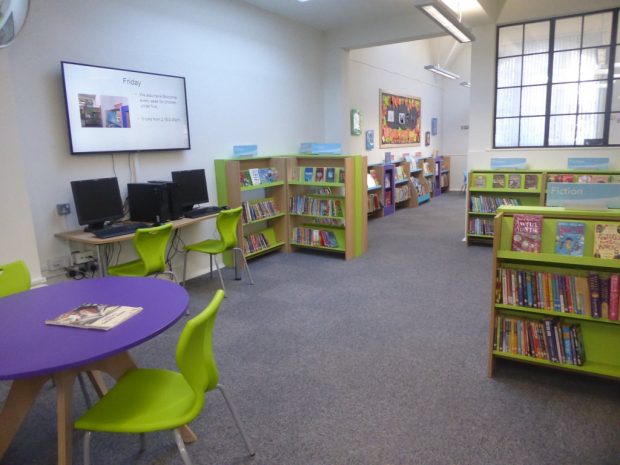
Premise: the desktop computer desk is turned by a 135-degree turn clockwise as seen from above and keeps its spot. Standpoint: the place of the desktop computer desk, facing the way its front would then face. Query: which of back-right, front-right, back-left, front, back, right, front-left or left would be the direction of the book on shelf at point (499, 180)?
back

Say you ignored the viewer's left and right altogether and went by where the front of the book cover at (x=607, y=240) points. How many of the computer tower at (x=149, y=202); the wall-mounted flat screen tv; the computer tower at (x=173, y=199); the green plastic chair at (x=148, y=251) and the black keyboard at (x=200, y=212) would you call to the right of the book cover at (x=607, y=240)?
5

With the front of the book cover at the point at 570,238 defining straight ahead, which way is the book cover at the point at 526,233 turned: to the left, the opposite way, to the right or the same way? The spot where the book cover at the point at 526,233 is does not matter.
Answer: the same way

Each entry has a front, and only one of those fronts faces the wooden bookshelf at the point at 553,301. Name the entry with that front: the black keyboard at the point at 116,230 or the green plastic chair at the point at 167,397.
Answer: the black keyboard

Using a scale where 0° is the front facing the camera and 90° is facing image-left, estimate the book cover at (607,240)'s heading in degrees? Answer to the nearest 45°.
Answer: approximately 0°

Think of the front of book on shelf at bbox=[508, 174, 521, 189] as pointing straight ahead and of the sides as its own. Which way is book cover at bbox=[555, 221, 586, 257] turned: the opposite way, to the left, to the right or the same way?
the same way

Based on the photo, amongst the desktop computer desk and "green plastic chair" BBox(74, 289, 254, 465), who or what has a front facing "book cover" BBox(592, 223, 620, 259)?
the desktop computer desk

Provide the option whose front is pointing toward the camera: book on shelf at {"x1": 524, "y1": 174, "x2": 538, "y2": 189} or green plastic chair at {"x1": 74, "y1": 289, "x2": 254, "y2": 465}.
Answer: the book on shelf

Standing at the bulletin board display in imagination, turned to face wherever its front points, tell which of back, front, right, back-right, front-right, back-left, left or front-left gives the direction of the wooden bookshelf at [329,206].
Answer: front-right

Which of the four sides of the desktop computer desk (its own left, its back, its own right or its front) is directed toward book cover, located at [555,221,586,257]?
front

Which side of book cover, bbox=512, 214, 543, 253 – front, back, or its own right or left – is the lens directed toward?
front

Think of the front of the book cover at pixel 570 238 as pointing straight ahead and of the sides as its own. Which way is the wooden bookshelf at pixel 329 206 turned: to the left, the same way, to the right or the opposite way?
the same way

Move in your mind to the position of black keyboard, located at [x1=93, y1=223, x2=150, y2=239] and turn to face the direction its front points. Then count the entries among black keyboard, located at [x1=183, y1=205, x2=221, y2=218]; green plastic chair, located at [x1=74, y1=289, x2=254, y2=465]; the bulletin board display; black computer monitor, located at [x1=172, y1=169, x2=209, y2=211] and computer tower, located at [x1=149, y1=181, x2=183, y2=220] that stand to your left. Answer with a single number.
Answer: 4

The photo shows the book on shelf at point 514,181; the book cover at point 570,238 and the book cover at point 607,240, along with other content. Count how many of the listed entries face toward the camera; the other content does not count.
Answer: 3

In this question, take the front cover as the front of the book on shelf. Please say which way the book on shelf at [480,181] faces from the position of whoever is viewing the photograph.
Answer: facing the viewer

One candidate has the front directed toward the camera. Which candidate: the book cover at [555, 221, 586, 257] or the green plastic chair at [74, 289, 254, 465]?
the book cover

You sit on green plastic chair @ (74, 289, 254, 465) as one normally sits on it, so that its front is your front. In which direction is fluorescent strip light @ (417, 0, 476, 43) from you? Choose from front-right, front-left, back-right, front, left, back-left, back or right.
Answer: back-right

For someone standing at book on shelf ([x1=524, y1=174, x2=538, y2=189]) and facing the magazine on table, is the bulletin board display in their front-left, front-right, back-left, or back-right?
back-right

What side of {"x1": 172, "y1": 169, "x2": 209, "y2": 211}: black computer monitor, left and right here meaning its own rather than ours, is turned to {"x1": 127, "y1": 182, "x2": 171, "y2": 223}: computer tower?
right

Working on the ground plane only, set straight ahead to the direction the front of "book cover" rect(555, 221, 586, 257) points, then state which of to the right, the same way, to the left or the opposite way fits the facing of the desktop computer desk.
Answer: to the left

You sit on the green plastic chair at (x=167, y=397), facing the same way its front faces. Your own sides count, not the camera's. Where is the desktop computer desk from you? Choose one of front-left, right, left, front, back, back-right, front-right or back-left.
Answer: right

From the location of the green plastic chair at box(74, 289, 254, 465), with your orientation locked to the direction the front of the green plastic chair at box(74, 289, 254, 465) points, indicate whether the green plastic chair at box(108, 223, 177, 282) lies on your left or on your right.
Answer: on your right
